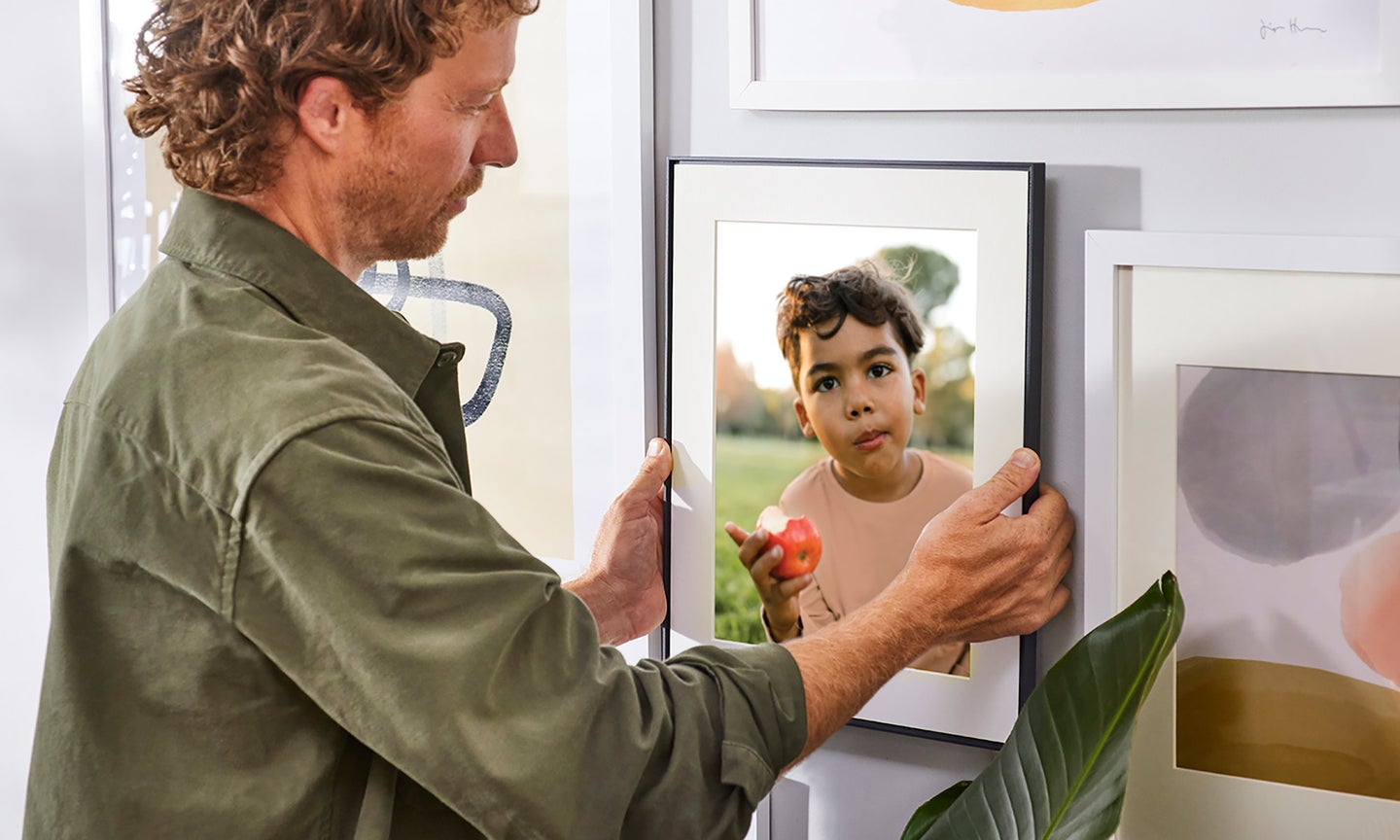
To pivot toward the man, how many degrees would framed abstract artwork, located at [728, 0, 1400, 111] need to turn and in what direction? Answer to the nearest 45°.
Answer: approximately 45° to its right

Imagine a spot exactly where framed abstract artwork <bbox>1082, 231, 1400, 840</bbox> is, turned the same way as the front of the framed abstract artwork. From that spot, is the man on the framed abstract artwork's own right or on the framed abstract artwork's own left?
on the framed abstract artwork's own right

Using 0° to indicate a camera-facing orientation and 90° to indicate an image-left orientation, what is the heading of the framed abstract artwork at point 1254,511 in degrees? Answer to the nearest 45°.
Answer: approximately 0°

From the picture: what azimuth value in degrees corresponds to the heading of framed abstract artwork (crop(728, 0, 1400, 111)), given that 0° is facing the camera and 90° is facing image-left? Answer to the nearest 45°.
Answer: approximately 0°

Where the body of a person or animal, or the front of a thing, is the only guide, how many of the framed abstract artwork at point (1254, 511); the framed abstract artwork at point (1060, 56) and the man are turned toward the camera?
2

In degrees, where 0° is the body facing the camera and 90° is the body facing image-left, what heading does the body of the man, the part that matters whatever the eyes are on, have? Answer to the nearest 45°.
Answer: approximately 225°
